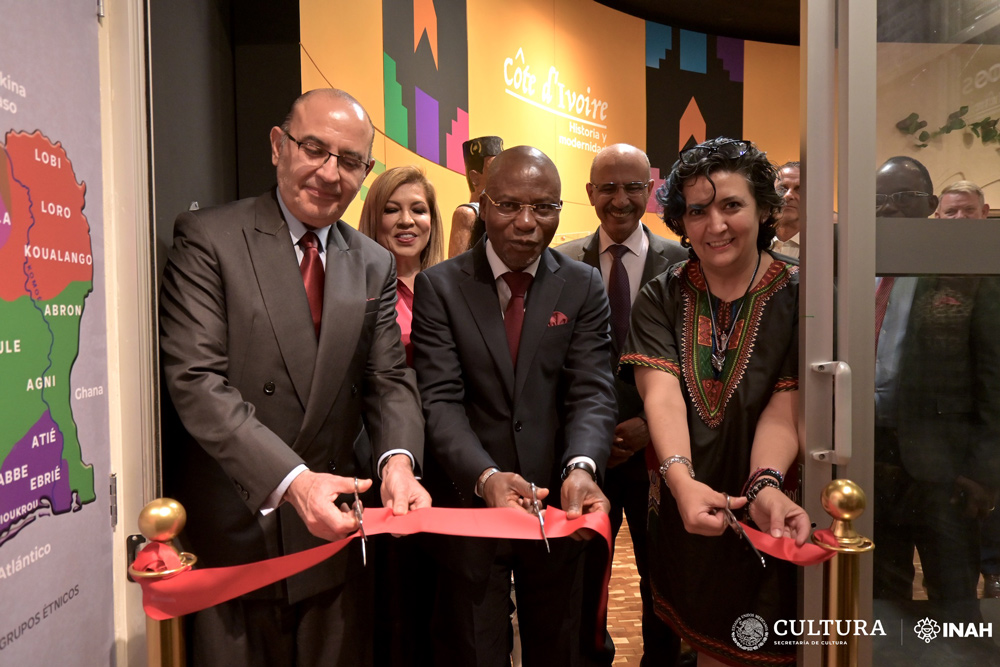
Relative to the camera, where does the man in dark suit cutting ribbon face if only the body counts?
toward the camera

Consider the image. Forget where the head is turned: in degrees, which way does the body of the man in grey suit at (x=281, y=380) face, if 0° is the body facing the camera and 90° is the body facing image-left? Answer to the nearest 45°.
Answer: approximately 315°

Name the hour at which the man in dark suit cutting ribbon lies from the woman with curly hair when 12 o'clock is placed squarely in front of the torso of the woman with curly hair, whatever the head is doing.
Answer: The man in dark suit cutting ribbon is roughly at 3 o'clock from the woman with curly hair.

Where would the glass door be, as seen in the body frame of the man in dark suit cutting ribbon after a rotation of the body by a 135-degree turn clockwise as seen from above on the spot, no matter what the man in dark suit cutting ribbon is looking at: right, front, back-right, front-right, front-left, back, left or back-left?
back-right

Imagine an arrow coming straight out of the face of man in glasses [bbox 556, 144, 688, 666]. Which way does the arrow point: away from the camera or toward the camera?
toward the camera

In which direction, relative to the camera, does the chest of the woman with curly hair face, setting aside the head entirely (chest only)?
toward the camera

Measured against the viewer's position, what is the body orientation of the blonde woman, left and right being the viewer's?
facing the viewer

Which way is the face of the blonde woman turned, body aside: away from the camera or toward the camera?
toward the camera

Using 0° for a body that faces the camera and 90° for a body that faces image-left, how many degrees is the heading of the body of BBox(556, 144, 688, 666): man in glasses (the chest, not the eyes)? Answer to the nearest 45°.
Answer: approximately 0°

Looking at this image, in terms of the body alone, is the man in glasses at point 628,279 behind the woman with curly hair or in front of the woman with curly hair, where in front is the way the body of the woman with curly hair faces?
behind

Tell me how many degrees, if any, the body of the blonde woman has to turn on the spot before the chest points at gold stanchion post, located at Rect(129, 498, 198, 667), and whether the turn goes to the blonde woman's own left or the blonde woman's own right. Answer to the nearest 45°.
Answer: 0° — they already face it

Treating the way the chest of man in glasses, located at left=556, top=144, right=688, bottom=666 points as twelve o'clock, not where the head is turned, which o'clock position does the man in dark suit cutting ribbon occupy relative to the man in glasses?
The man in dark suit cutting ribbon is roughly at 1 o'clock from the man in glasses.

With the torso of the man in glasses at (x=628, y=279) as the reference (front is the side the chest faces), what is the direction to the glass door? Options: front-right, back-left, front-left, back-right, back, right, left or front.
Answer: front-left

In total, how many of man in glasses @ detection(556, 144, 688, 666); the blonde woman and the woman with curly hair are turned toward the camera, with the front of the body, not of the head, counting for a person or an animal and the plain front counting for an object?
3
